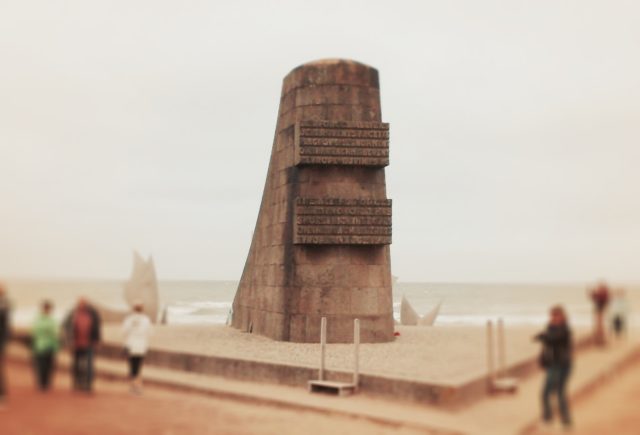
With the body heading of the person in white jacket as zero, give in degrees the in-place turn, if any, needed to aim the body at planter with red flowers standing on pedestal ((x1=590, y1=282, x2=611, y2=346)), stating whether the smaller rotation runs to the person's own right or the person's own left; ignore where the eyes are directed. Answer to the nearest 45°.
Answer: approximately 135° to the person's own right

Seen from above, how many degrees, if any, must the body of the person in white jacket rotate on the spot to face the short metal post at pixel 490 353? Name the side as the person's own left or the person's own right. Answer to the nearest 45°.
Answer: approximately 90° to the person's own right

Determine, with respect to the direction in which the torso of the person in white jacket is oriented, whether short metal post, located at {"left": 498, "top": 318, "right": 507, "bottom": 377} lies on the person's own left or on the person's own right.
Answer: on the person's own right

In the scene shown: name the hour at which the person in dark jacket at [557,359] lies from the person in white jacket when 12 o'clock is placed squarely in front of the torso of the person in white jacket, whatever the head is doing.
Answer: The person in dark jacket is roughly at 4 o'clock from the person in white jacket.

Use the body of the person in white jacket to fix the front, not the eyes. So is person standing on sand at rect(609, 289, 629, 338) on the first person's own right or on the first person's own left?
on the first person's own right

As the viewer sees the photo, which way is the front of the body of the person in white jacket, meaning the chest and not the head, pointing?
away from the camera

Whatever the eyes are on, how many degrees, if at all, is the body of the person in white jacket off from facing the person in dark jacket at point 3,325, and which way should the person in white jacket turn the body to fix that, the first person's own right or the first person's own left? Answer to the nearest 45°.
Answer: approximately 135° to the first person's own left
